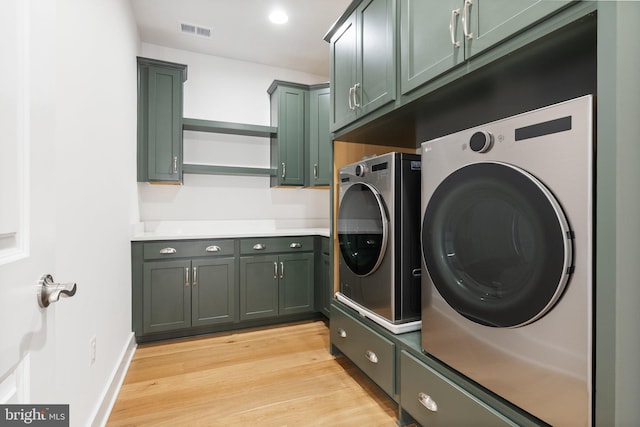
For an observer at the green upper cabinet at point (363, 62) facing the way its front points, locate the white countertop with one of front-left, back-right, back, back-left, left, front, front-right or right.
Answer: right

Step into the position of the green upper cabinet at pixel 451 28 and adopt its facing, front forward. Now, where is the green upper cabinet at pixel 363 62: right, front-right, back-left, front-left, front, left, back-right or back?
right

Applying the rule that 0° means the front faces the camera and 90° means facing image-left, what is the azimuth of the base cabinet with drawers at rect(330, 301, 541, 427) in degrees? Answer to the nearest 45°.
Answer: approximately 45°

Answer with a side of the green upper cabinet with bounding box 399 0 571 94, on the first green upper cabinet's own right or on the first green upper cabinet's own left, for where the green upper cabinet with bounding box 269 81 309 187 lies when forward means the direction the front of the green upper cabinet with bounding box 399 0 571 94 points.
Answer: on the first green upper cabinet's own right

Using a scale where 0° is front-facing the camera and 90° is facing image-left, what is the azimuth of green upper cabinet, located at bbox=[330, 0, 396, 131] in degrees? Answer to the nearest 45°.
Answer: approximately 45°

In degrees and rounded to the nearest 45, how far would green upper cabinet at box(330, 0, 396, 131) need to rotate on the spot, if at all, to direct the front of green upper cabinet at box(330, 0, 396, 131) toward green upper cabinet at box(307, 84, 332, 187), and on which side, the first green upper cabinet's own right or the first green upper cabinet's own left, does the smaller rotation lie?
approximately 135° to the first green upper cabinet's own right

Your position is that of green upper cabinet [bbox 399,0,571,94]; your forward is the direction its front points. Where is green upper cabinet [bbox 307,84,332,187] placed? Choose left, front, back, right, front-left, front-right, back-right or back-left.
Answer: right
